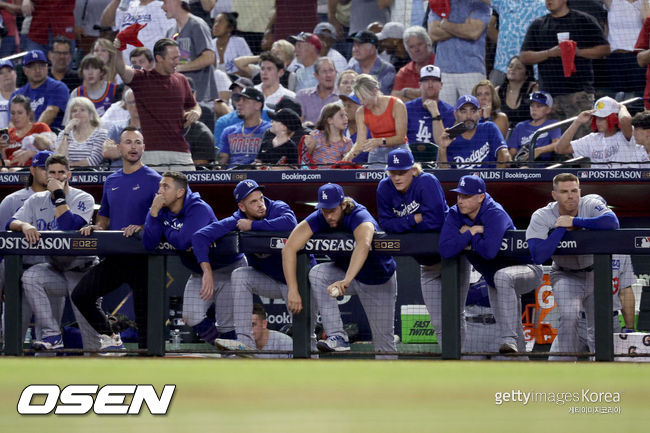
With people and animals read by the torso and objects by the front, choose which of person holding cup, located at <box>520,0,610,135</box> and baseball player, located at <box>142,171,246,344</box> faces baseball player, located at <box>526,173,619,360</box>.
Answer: the person holding cup

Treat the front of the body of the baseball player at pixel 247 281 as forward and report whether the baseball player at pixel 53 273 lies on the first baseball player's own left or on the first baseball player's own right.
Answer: on the first baseball player's own right

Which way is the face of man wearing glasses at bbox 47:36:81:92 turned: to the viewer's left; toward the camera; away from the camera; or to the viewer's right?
toward the camera

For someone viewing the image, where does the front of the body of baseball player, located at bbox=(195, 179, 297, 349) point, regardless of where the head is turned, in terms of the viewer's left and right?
facing the viewer and to the left of the viewer

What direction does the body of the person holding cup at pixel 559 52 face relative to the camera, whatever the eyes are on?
toward the camera

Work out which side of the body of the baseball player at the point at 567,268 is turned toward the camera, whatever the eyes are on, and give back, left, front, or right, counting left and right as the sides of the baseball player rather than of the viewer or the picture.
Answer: front

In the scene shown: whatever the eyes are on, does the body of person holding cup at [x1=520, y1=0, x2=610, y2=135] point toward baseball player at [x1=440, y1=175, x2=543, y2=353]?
yes

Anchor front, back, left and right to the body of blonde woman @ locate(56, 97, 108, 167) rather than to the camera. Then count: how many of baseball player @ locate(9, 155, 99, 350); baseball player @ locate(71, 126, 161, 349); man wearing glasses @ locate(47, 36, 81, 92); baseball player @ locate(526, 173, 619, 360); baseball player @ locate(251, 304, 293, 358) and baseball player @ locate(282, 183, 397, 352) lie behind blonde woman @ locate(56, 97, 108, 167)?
1

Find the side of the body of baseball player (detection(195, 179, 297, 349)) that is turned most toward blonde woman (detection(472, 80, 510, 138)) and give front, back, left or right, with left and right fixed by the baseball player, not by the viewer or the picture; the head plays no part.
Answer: back

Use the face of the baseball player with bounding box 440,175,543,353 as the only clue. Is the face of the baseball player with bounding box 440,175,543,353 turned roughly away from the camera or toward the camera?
toward the camera

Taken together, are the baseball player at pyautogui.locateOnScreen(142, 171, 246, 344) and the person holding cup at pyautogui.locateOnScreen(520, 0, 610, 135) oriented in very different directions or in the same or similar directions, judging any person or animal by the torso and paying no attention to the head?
same or similar directions

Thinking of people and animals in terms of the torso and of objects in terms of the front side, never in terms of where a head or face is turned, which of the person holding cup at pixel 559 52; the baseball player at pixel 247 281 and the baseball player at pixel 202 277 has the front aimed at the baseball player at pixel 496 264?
the person holding cup

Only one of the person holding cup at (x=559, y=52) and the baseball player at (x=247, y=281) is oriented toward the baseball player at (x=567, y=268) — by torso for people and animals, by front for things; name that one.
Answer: the person holding cup

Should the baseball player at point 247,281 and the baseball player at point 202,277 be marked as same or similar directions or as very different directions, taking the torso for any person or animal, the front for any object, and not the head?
same or similar directions

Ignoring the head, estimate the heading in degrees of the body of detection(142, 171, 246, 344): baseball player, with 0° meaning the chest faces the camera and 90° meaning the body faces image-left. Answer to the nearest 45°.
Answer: approximately 45°

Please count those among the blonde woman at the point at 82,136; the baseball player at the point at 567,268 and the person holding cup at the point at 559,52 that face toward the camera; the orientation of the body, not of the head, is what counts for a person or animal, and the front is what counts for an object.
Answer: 3
